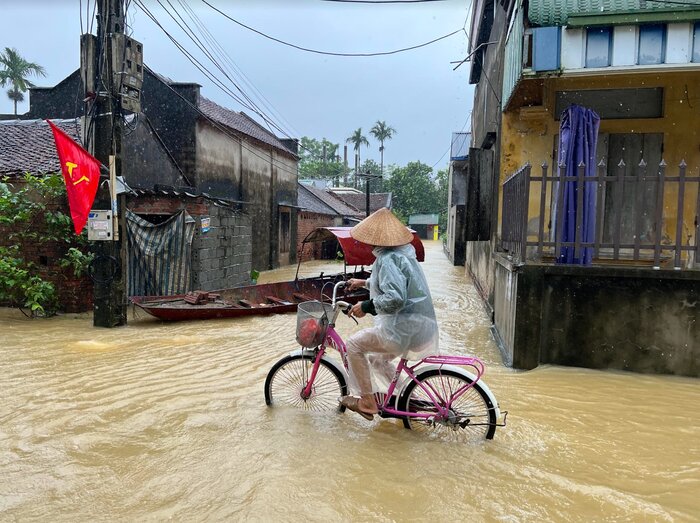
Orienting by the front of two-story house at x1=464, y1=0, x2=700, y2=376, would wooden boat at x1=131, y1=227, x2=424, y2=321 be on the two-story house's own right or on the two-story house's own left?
on the two-story house's own right

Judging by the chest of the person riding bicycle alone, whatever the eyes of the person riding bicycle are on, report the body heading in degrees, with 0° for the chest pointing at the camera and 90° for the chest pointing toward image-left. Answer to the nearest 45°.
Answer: approximately 90°

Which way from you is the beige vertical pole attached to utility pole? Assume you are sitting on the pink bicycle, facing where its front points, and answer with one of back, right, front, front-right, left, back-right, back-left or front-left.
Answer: front-right

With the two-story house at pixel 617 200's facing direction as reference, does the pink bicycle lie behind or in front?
in front

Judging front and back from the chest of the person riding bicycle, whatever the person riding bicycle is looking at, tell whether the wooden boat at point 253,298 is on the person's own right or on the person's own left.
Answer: on the person's own right

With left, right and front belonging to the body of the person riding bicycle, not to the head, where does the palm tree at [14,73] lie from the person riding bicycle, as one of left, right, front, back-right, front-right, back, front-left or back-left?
front-right

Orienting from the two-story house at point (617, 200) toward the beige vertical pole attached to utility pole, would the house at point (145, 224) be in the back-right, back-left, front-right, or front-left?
front-right

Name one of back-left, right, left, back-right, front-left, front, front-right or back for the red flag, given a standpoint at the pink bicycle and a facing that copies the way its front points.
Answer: front-right

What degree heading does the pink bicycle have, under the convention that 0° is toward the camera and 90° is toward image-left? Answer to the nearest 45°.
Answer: approximately 90°
